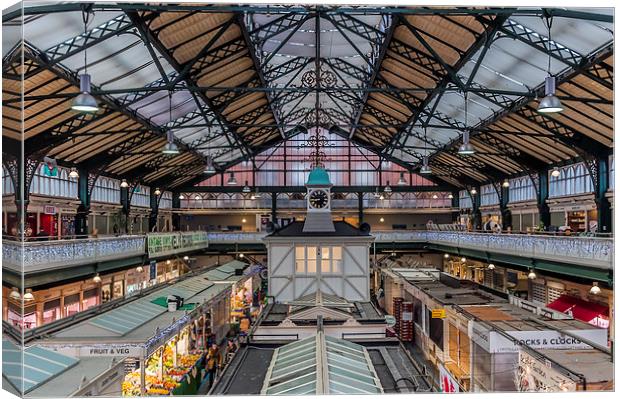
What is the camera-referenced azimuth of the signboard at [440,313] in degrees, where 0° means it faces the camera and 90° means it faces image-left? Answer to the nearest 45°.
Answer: approximately 0°

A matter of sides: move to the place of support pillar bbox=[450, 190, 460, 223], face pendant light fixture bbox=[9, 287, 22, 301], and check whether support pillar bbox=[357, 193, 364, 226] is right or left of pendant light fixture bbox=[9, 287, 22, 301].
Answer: right

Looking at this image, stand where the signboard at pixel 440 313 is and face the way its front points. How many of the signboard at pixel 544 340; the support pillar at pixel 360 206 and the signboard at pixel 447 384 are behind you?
1

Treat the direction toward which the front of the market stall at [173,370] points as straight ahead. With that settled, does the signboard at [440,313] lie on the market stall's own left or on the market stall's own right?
on the market stall's own left

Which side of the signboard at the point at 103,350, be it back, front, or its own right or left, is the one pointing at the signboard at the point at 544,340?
left

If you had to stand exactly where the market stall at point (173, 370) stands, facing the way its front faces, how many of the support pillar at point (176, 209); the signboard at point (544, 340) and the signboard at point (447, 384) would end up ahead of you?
2

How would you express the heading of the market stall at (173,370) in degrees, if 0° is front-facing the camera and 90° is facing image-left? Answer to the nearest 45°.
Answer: approximately 315°

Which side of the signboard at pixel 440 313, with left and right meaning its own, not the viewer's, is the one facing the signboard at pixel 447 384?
front

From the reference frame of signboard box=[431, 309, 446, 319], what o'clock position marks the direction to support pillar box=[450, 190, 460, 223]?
The support pillar is roughly at 6 o'clock from the signboard.

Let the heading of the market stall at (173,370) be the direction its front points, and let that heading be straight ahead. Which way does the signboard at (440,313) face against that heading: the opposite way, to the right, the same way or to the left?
to the right
